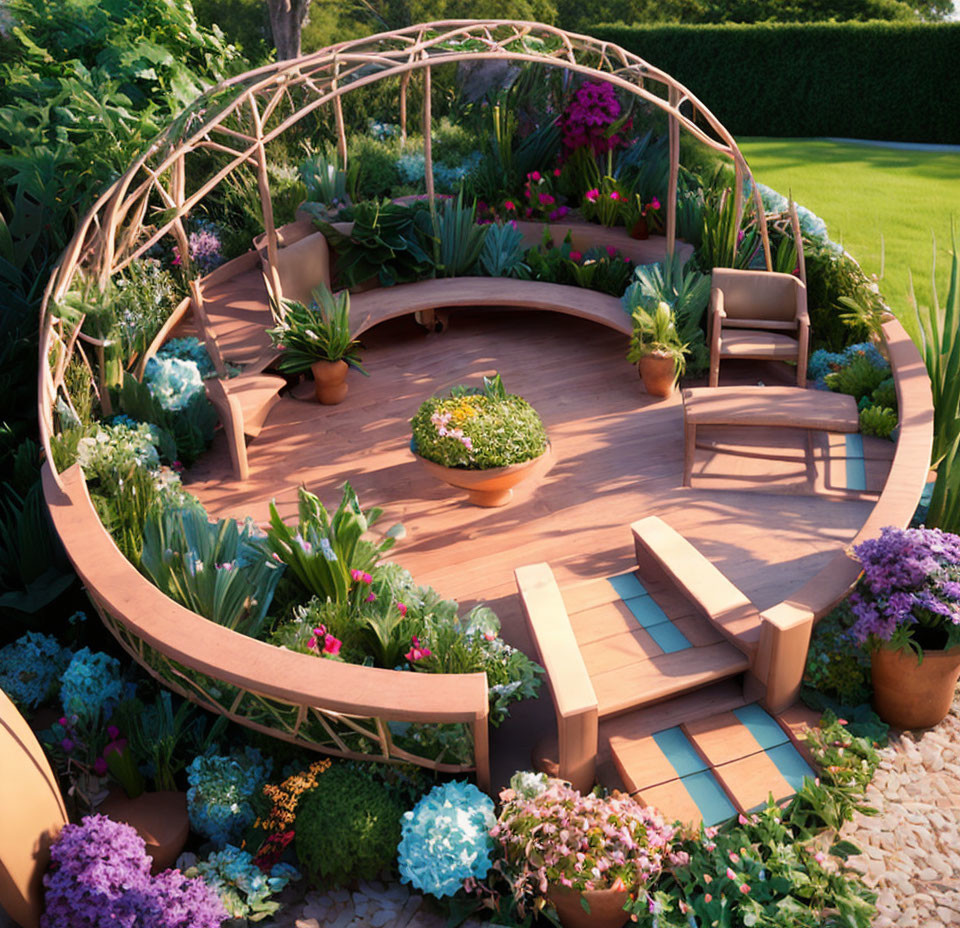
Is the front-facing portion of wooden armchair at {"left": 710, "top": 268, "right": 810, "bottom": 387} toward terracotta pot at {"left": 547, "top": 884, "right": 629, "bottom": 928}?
yes

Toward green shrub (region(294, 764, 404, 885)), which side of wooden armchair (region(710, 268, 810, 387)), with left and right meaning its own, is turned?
front

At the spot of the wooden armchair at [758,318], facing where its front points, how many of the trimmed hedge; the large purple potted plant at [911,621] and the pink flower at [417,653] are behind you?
1

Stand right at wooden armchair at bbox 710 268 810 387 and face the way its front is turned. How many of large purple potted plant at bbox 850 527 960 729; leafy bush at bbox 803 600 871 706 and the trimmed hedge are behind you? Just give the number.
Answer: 1

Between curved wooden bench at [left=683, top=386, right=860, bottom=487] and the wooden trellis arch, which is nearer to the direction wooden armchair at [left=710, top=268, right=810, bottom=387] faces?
the curved wooden bench

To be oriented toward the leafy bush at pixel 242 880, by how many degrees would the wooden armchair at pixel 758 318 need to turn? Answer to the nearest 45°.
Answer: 0° — it already faces it

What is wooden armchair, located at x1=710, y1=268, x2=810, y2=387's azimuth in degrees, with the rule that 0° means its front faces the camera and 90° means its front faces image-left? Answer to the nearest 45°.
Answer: approximately 0°

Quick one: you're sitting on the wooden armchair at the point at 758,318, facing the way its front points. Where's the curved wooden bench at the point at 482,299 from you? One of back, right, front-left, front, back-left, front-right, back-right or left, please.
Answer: right

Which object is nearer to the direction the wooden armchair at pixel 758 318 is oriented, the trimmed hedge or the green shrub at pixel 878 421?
the green shrub

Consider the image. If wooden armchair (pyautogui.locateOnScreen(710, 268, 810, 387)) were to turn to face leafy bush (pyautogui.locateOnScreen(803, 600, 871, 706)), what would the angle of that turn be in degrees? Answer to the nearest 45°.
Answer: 0° — it already faces it

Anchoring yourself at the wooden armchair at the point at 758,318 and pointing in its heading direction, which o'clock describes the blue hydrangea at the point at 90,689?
The blue hydrangea is roughly at 1 o'clock from the wooden armchair.

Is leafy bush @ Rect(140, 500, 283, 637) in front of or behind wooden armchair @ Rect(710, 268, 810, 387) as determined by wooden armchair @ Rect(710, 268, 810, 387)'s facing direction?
in front

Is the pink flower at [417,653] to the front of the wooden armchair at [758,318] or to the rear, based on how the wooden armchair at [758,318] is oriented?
to the front

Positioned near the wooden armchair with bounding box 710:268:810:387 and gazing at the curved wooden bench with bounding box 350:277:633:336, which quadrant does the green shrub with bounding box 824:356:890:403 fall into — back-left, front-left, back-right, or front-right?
back-left

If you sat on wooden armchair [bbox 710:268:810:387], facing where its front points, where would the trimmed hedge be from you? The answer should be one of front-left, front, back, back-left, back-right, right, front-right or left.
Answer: back
